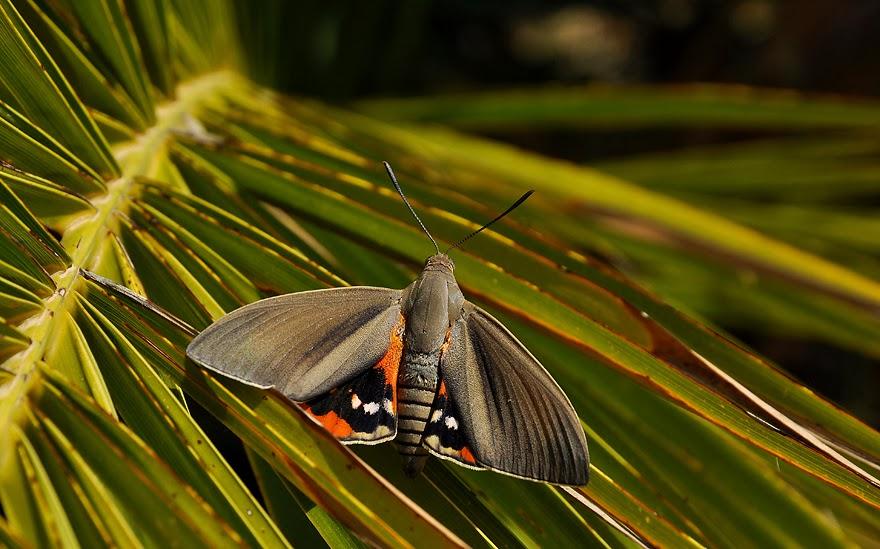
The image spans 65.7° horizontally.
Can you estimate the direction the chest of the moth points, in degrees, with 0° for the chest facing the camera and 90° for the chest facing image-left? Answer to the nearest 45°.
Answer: approximately 180°
